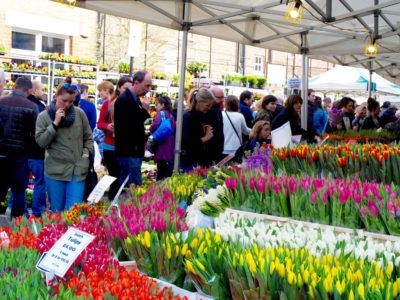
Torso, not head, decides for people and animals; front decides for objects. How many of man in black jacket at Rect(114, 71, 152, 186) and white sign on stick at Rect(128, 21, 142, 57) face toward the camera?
1

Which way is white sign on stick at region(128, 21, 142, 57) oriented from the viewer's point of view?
toward the camera

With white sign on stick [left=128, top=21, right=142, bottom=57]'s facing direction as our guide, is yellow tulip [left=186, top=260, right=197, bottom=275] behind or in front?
in front

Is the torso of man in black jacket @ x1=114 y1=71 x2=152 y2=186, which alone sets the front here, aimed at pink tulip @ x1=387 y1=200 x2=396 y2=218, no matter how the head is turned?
no

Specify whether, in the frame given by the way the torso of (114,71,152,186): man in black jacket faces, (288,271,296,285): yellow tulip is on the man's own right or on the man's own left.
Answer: on the man's own right

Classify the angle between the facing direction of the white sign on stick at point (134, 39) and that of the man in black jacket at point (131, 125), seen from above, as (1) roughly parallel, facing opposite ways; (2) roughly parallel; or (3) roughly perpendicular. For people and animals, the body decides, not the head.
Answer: roughly perpendicular

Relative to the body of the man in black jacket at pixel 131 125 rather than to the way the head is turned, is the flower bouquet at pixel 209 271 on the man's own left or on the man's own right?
on the man's own right

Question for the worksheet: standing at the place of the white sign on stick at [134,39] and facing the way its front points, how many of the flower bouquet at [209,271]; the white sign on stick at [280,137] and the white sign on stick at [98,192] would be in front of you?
3

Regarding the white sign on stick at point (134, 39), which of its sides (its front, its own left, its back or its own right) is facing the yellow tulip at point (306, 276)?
front

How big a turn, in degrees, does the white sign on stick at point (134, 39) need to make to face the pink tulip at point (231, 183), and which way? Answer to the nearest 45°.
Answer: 0° — it already faces it

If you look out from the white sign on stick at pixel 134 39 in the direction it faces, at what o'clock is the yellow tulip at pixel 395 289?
The yellow tulip is roughly at 12 o'clock from the white sign on stick.

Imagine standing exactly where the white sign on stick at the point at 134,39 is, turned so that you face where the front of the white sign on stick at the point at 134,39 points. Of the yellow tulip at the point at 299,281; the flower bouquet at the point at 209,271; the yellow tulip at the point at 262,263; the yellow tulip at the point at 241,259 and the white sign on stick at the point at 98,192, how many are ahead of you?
5

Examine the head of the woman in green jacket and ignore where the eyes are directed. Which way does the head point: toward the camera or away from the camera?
toward the camera
